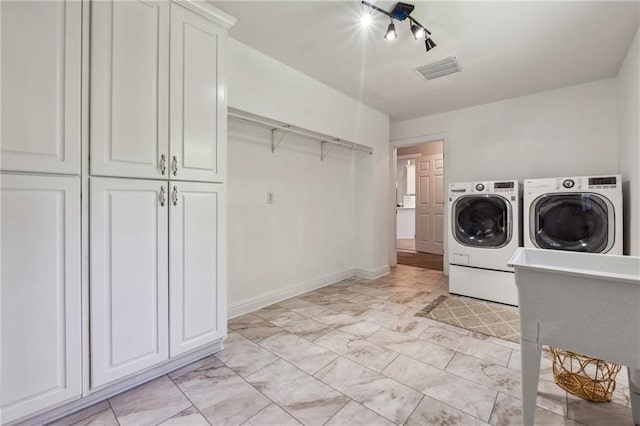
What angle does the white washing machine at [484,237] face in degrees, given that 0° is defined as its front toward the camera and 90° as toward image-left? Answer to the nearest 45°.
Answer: approximately 0°

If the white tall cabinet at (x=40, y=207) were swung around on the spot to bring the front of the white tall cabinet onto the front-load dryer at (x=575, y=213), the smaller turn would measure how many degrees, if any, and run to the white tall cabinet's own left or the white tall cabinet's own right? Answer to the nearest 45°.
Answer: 0° — it already faces it

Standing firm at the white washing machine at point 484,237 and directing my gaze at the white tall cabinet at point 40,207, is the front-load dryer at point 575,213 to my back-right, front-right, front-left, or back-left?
back-left

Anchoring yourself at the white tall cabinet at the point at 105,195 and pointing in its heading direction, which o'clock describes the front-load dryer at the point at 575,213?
The front-load dryer is roughly at 11 o'clock from the white tall cabinet.

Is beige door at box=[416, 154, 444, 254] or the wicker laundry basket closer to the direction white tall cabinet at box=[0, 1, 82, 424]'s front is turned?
the wicker laundry basket

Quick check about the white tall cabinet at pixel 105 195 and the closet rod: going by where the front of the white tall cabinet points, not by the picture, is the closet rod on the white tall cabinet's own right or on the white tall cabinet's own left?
on the white tall cabinet's own left
